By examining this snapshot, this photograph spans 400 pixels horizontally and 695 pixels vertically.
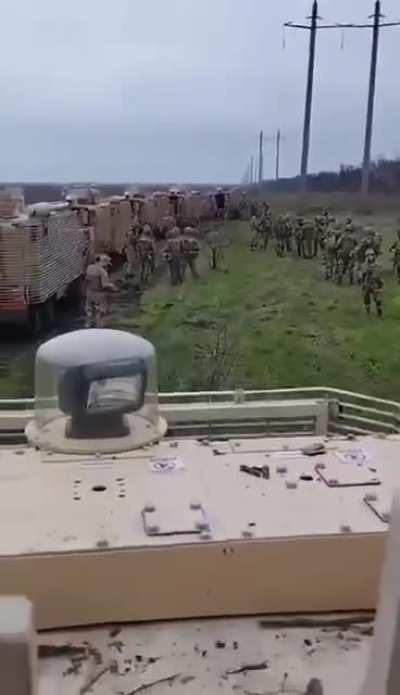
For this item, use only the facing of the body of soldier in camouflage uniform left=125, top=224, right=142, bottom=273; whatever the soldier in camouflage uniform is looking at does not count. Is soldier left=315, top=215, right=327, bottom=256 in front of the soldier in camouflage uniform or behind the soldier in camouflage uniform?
in front

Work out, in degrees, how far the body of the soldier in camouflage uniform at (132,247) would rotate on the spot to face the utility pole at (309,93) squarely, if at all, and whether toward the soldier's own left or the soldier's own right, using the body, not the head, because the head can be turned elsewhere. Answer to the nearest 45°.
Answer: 0° — they already face it

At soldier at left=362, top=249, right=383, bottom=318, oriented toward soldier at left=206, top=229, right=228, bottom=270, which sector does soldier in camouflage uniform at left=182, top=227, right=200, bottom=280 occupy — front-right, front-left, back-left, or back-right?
front-left

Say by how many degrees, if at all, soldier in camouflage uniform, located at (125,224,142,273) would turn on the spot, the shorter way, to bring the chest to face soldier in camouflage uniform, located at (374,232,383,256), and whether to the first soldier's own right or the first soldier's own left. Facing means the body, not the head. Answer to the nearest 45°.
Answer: approximately 45° to the first soldier's own right

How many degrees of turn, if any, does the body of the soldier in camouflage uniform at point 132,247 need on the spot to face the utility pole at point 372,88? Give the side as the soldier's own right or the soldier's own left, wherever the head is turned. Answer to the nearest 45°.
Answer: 0° — they already face it

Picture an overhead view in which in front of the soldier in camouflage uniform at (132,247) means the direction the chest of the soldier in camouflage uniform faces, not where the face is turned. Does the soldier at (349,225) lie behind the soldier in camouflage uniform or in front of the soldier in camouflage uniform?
in front
